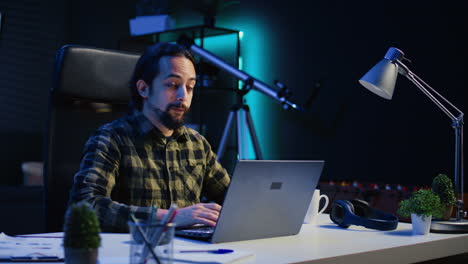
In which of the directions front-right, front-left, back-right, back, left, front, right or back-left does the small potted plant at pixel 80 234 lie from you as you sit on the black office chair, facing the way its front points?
front-right

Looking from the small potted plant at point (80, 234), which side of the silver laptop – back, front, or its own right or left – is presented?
left

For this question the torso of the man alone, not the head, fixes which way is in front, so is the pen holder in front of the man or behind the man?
in front

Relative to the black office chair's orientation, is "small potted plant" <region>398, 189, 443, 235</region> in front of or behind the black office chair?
in front

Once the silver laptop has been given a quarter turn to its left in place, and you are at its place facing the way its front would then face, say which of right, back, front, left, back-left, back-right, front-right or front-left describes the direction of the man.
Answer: right

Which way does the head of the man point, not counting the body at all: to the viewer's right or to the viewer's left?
to the viewer's right

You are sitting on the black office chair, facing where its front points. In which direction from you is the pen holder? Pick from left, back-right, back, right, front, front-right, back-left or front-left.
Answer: front-right

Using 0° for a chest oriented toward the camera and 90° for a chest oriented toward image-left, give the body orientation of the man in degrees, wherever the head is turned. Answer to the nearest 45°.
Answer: approximately 315°

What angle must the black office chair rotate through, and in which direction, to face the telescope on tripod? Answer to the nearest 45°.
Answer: approximately 90° to its left

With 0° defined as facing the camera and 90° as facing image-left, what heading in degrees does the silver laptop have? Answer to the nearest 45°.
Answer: approximately 135°

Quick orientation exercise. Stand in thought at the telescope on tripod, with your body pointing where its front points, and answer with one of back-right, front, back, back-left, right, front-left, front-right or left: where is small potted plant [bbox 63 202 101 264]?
left

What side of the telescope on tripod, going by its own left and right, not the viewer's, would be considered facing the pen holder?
left

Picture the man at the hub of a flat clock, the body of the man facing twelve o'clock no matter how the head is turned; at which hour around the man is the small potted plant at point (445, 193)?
The small potted plant is roughly at 11 o'clock from the man.

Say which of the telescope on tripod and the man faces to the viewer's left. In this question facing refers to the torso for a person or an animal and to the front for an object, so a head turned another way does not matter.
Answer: the telescope on tripod

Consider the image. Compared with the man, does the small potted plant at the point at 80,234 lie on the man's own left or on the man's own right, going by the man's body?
on the man's own right

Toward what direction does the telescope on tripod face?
to the viewer's left
